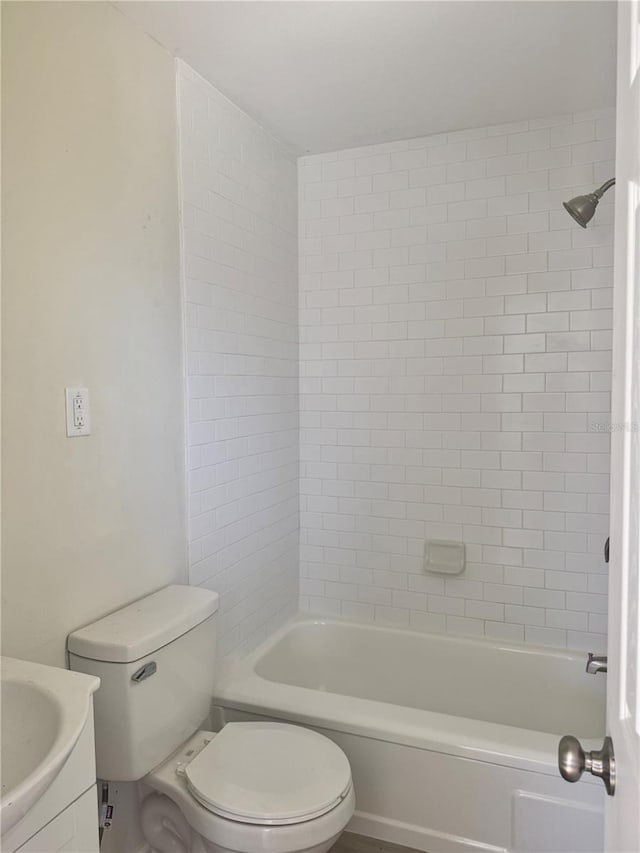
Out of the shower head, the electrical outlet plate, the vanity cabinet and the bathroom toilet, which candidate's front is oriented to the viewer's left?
the shower head

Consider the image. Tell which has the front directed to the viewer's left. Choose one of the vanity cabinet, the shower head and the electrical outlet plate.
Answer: the shower head

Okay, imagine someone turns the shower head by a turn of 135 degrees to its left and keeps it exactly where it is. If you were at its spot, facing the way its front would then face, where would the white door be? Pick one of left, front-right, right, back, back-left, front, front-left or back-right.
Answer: front-right

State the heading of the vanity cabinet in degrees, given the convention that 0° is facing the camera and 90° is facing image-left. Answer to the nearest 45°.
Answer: approximately 315°

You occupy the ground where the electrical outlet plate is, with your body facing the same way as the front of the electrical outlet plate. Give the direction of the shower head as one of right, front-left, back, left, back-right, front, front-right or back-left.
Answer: front-left

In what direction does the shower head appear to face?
to the viewer's left

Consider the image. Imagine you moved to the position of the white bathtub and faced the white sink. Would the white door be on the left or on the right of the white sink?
left

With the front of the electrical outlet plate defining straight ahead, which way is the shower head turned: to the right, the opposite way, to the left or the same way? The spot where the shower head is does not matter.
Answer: the opposite way

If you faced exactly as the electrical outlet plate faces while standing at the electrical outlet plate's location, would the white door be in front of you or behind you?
in front

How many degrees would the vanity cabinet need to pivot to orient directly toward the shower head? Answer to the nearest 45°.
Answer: approximately 45° to its left
